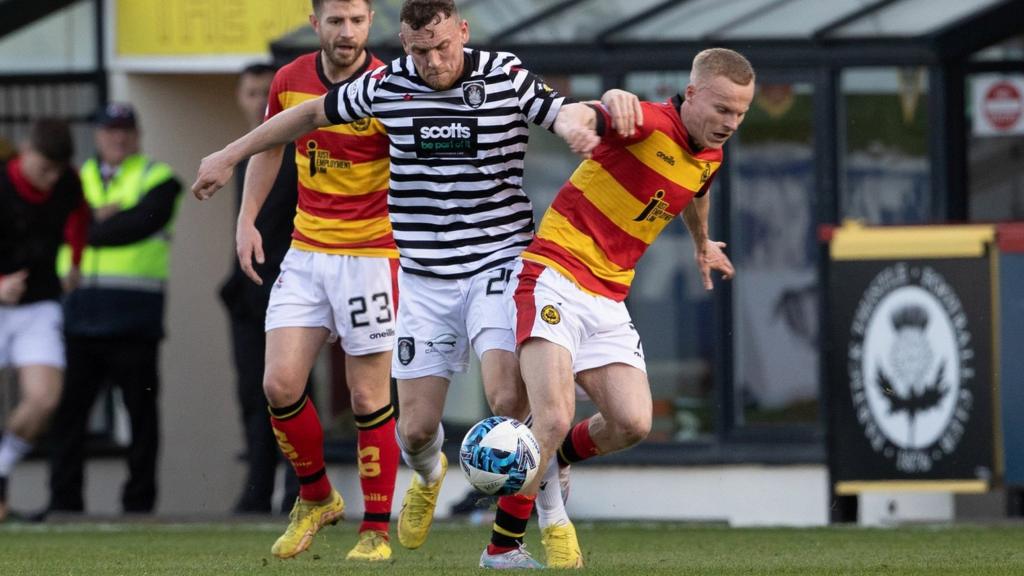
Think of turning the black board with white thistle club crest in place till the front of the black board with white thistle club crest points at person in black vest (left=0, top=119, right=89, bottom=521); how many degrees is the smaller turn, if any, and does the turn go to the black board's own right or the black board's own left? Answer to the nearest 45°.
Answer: approximately 90° to the black board's own right

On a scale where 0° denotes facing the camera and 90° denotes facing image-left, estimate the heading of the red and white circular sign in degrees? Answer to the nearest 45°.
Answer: approximately 0°

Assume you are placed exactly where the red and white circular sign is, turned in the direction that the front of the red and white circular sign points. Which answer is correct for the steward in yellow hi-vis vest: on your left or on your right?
on your right

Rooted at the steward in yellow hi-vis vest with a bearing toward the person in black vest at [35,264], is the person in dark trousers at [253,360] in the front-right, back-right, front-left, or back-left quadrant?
back-left

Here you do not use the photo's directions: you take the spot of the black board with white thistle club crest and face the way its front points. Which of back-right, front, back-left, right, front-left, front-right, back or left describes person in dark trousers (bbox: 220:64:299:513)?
right

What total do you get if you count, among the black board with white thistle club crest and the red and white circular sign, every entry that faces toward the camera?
2

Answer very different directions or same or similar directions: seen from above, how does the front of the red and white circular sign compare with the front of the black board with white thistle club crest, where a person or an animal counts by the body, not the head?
same or similar directions

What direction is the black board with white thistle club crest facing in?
toward the camera

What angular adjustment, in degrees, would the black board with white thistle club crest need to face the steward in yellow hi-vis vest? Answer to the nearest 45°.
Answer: approximately 90° to its right
